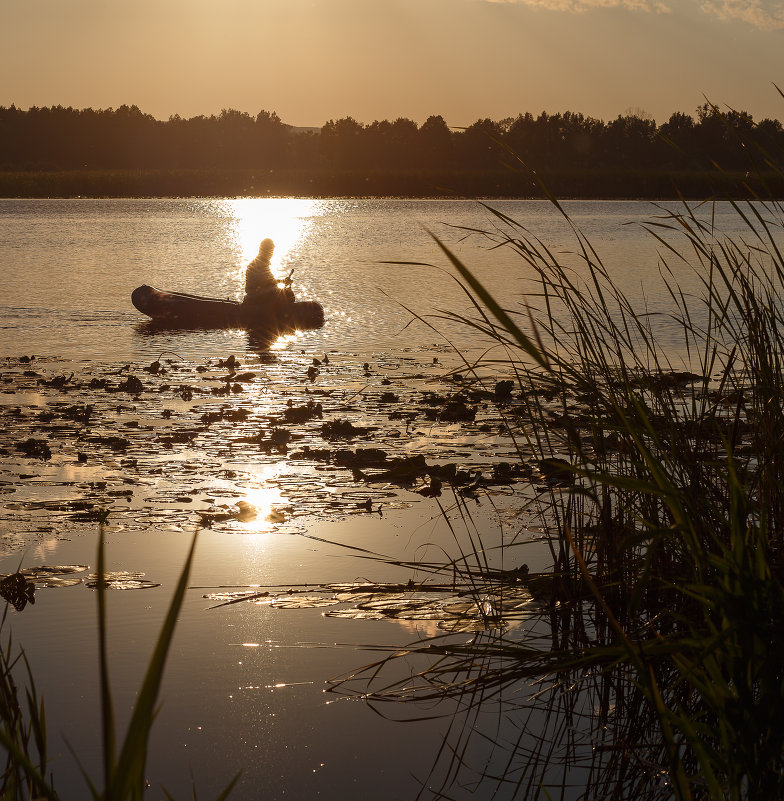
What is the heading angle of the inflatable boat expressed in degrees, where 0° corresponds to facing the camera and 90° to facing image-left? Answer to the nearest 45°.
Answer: approximately 90°

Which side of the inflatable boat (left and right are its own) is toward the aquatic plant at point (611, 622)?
left

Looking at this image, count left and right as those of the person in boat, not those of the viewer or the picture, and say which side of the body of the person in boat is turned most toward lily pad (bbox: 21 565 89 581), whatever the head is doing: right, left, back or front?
right

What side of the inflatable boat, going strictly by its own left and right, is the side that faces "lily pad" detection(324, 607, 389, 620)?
left

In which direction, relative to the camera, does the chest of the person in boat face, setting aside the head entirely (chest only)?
to the viewer's right

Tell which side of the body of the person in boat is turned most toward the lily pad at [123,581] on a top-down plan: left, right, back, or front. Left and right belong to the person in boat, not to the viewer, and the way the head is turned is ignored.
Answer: right
